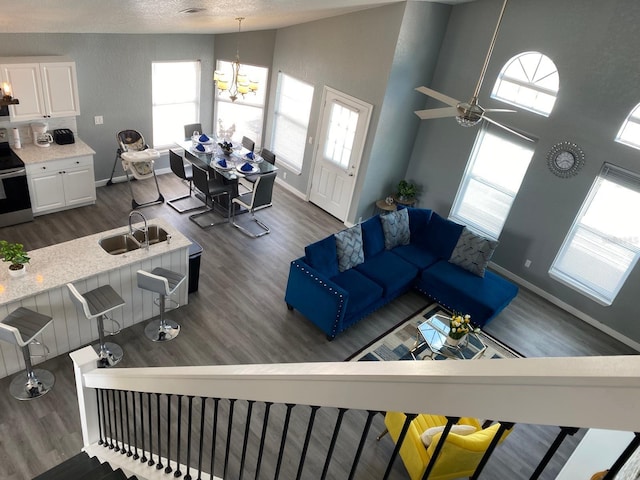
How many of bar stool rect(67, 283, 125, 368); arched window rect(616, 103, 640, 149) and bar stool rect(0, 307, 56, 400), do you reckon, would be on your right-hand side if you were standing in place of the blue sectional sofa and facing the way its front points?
2

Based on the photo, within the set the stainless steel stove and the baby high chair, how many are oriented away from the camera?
0

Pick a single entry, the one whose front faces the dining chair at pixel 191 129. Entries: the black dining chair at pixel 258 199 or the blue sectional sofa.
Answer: the black dining chair

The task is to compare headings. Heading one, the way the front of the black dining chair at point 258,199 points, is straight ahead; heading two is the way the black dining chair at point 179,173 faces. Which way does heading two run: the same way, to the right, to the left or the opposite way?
to the right

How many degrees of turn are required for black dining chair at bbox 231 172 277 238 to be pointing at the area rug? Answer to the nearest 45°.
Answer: approximately 180°

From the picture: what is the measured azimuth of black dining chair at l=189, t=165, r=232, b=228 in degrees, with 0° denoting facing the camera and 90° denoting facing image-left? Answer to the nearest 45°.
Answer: approximately 225°

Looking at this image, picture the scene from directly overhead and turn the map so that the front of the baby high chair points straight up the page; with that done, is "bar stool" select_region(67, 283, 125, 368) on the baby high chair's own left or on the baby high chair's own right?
on the baby high chair's own right

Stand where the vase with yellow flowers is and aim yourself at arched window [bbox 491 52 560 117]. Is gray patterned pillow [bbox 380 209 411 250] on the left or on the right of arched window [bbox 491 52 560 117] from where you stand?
left

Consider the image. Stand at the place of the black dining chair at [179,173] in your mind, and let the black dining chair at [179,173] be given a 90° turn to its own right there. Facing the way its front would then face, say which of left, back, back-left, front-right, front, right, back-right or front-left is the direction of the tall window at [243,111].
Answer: left

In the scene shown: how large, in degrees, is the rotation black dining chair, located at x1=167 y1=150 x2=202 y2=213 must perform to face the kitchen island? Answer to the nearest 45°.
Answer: approximately 135° to its right

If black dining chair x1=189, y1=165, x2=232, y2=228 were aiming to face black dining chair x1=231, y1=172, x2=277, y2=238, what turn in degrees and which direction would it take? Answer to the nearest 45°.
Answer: approximately 90° to its right

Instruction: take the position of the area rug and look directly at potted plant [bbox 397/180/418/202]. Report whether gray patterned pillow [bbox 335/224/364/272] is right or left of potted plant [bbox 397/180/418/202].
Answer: left

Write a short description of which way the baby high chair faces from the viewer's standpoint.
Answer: facing the viewer and to the right of the viewer

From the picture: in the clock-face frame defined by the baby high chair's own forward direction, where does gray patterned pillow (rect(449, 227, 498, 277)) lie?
The gray patterned pillow is roughly at 12 o'clock from the baby high chair.

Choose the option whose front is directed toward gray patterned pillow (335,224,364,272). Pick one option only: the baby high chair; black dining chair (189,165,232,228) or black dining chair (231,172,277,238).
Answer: the baby high chair
